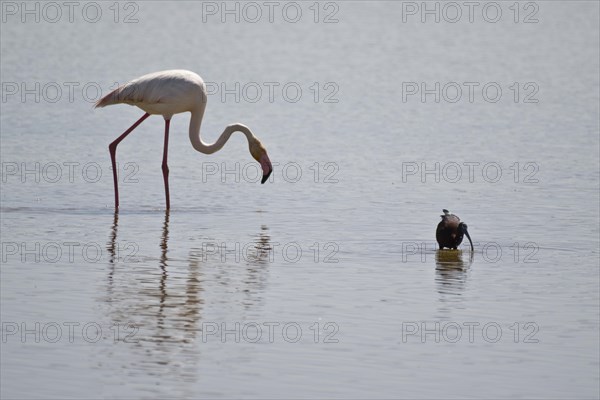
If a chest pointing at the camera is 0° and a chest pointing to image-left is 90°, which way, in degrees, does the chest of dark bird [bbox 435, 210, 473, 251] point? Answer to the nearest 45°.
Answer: approximately 315°

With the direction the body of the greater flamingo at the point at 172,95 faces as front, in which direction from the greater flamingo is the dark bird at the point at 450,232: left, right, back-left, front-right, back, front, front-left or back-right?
front-right

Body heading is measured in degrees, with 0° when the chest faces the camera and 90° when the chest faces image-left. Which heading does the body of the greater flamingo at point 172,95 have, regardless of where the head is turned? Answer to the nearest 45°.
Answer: approximately 270°

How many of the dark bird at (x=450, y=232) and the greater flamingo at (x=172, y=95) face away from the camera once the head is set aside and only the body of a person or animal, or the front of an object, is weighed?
0

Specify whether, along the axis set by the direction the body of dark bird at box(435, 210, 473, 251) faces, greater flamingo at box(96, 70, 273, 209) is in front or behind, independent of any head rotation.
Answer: behind
